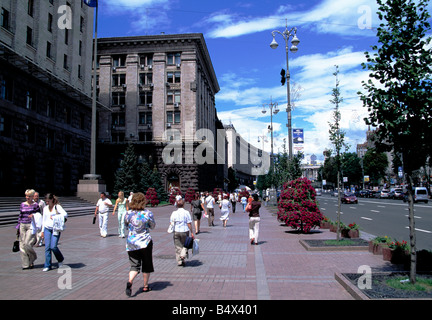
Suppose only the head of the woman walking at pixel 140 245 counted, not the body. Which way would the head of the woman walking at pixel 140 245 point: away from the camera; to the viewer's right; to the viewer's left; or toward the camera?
away from the camera

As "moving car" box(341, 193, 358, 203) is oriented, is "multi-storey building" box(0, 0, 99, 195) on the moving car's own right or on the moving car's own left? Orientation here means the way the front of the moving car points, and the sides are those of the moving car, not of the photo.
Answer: on the moving car's own right

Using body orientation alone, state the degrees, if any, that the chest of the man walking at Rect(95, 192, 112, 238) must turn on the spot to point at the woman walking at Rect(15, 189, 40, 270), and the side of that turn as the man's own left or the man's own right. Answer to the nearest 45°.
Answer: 0° — they already face them

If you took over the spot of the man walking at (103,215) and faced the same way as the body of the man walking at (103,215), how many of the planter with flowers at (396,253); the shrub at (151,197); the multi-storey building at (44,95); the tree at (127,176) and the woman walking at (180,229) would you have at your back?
3

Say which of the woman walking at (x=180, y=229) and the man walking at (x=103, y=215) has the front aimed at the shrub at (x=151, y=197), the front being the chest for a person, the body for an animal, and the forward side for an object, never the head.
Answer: the woman walking

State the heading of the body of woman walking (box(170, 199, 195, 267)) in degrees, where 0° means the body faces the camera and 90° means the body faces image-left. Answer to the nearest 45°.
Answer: approximately 180°
